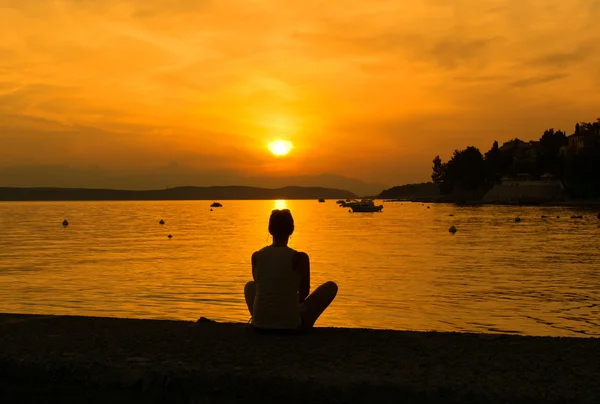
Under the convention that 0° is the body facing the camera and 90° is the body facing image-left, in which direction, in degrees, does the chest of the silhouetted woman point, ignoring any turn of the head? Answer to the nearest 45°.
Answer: approximately 180°

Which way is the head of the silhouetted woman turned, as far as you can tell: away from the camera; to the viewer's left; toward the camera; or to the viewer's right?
away from the camera
